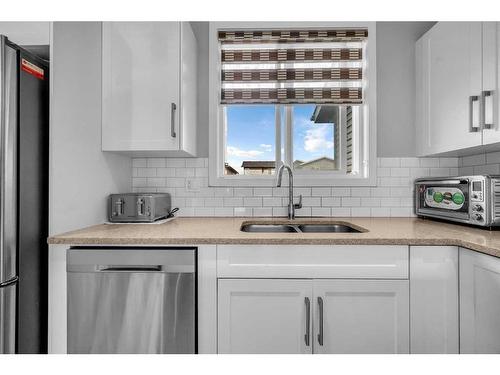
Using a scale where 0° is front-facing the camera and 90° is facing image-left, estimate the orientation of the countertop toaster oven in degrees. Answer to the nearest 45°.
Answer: approximately 45°

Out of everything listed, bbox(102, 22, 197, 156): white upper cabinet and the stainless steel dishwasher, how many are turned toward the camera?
2

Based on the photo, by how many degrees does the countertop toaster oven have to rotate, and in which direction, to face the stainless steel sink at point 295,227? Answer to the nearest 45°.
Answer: approximately 45° to its right

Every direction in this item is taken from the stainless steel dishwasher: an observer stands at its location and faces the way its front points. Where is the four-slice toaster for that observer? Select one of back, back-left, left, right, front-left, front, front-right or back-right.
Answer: back

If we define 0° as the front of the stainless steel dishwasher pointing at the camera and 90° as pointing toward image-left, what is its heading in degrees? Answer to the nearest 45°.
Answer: approximately 0°

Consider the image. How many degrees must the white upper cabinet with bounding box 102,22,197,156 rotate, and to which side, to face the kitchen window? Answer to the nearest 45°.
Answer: approximately 90° to its left

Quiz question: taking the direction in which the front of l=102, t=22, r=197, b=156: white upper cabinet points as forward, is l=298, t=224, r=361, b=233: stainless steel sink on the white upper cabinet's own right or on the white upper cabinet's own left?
on the white upper cabinet's own left
